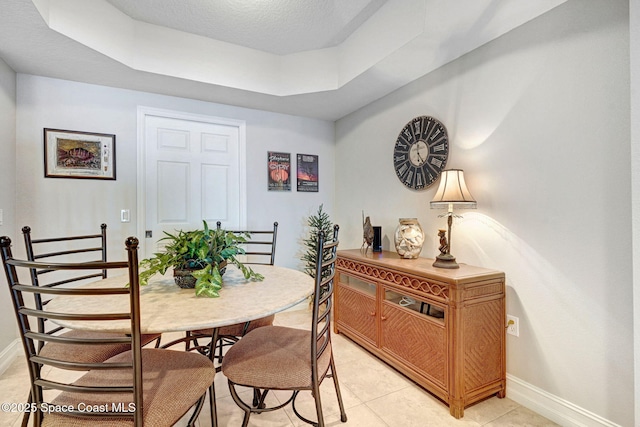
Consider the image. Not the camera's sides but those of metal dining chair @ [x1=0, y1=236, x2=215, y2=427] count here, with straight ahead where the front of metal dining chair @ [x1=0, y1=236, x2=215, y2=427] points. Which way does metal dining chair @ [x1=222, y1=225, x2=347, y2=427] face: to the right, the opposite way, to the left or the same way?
to the left

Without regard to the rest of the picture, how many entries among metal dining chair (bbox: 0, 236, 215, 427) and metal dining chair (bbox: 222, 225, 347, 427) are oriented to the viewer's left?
1

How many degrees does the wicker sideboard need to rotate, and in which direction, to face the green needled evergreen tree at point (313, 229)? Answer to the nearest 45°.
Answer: approximately 90° to its right

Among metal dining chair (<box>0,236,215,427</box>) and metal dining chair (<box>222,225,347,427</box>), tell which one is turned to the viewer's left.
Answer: metal dining chair (<box>222,225,347,427</box>)

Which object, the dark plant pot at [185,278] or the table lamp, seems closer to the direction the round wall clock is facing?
the dark plant pot

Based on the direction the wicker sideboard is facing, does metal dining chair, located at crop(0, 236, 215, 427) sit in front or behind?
in front

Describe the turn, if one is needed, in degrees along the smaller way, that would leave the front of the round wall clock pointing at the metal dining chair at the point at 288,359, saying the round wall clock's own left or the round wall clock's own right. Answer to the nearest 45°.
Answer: approximately 45° to the round wall clock's own left

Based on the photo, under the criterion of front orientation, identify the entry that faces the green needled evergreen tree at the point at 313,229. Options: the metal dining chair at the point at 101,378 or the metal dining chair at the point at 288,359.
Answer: the metal dining chair at the point at 101,378

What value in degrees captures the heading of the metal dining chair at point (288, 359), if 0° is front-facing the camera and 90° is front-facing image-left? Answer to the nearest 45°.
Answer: approximately 90°

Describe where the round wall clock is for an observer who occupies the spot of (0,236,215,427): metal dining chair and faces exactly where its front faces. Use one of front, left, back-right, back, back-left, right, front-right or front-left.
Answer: front-right

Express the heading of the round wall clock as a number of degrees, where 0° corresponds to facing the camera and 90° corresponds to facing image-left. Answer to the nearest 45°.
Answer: approximately 45°

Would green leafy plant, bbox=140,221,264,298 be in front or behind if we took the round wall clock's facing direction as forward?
in front

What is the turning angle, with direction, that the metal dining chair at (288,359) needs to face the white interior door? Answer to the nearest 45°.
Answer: approximately 45° to its right
